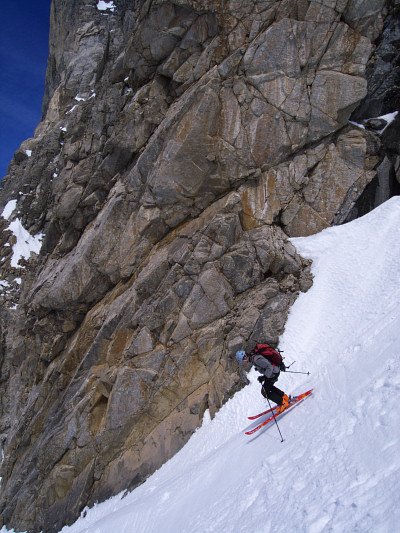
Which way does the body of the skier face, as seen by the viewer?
to the viewer's left
